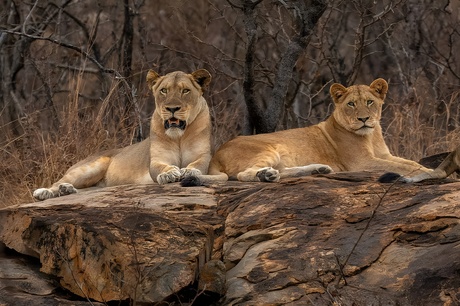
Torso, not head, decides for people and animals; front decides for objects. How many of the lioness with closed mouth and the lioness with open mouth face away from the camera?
0

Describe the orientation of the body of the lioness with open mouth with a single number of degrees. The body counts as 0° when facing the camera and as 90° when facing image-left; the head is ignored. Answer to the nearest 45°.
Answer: approximately 315°
